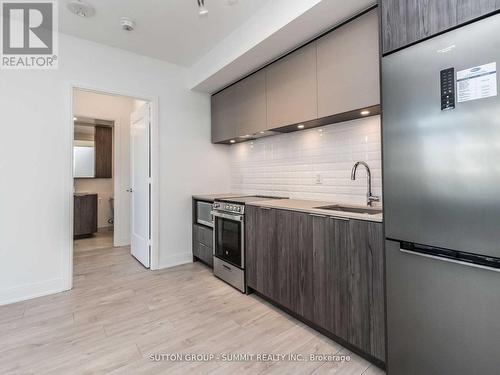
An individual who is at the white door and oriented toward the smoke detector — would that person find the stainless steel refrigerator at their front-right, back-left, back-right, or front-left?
front-left

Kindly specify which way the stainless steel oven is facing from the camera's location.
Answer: facing the viewer and to the left of the viewer

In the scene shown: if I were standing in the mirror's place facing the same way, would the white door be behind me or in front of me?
in front

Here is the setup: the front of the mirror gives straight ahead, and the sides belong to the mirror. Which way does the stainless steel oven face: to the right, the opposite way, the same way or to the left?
to the right

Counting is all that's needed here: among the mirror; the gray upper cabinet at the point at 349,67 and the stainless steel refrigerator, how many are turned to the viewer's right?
0

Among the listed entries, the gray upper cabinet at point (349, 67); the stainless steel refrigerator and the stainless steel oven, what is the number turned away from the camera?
0

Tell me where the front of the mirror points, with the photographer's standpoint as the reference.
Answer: facing the viewer

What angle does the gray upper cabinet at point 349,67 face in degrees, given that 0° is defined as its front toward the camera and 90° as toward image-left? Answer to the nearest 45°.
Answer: approximately 45°

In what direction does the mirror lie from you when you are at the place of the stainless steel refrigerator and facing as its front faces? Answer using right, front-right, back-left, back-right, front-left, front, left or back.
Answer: front-right

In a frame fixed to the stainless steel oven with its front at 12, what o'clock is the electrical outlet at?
The electrical outlet is roughly at 8 o'clock from the stainless steel oven.
